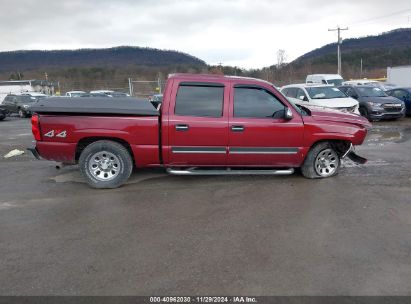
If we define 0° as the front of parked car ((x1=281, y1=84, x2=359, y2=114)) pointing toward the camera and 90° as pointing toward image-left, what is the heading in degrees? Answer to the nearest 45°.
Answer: approximately 315°

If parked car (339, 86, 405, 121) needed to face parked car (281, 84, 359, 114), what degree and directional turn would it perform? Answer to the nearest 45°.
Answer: approximately 90° to its right

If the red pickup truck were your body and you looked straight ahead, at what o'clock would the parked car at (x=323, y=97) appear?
The parked car is roughly at 10 o'clock from the red pickup truck.

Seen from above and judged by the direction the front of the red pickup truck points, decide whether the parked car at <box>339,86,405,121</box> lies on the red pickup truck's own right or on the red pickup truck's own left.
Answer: on the red pickup truck's own left

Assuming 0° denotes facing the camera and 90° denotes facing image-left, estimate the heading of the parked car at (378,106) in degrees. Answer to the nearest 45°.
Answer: approximately 315°

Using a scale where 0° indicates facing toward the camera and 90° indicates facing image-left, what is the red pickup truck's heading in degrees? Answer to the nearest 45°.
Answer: approximately 270°

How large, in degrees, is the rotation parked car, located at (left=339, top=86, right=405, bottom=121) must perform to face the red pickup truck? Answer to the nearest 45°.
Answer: approximately 45° to its right

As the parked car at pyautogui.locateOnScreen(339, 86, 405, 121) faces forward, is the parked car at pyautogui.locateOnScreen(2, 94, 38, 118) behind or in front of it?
behind

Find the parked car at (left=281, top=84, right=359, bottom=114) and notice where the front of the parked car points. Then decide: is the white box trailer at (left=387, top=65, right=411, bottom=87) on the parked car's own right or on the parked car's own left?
on the parked car's own left

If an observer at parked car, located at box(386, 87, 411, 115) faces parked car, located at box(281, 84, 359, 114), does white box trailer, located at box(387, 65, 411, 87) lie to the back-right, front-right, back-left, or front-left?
back-right

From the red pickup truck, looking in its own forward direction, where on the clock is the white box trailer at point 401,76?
The white box trailer is roughly at 10 o'clock from the red pickup truck.
